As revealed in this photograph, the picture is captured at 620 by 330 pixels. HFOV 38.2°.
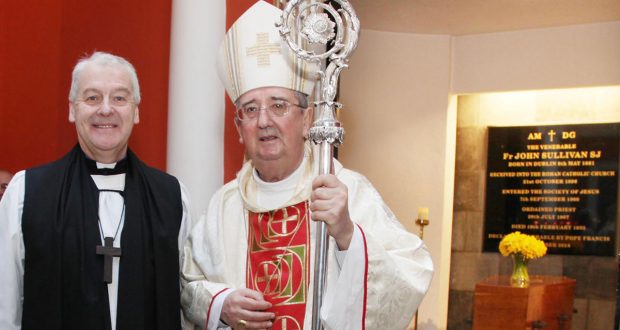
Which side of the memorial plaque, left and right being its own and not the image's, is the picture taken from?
front

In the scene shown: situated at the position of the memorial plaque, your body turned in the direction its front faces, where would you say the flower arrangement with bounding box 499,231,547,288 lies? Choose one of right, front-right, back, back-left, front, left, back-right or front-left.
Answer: front

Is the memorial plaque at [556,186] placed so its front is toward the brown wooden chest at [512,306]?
yes

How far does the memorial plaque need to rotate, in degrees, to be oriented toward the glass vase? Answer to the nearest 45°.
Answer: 0° — it already faces it
